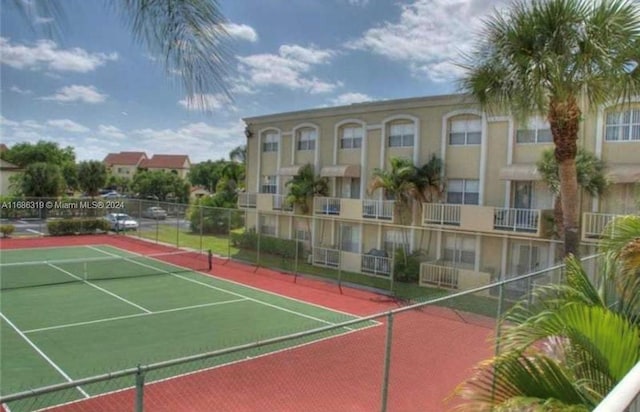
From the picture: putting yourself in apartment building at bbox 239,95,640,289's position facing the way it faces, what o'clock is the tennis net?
The tennis net is roughly at 1 o'clock from the apartment building.

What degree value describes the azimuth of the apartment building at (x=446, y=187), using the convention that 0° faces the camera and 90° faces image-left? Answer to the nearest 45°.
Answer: approximately 45°

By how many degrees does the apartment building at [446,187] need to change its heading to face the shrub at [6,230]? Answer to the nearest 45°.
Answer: approximately 45° to its right

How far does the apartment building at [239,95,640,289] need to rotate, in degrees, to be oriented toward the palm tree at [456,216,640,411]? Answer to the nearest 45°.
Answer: approximately 45° to its left

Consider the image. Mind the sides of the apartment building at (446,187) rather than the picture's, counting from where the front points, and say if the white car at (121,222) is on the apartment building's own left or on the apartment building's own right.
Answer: on the apartment building's own right
